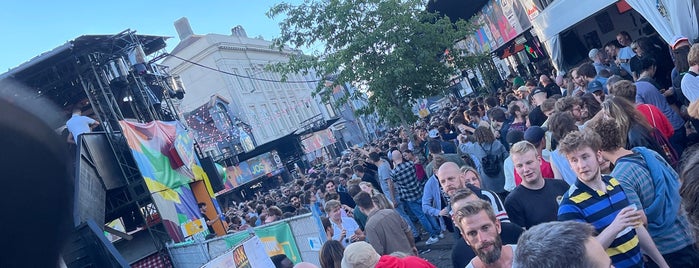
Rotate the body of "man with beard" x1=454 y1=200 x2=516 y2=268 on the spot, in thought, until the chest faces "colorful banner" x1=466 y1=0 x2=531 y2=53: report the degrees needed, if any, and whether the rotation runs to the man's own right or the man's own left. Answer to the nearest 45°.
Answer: approximately 180°

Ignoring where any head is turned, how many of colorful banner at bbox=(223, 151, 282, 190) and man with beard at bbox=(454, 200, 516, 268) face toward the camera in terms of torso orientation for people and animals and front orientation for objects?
2

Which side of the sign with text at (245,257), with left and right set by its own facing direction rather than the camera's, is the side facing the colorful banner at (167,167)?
back

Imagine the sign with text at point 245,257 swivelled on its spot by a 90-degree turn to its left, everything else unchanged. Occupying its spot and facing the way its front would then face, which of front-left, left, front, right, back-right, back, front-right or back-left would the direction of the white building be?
left

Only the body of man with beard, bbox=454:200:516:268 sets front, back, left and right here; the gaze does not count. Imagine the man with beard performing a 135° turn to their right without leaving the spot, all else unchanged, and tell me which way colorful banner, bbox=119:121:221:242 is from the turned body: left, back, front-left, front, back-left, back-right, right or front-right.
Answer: front

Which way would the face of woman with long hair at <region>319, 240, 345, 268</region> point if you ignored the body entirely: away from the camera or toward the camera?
away from the camera

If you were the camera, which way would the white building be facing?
facing the viewer and to the right of the viewer

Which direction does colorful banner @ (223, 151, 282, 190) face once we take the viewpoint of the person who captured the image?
facing the viewer

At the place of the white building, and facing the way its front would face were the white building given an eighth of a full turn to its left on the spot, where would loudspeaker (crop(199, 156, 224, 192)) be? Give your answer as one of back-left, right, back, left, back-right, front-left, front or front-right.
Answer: right

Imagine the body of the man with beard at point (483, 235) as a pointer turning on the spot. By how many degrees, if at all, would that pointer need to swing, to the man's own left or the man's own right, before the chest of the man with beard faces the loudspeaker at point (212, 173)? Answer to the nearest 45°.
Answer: approximately 135° to the man's own right

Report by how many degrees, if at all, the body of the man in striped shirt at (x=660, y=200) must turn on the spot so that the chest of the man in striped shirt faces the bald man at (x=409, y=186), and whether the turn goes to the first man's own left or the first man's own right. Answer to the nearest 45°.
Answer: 0° — they already face them

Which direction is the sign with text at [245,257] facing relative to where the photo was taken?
toward the camera
